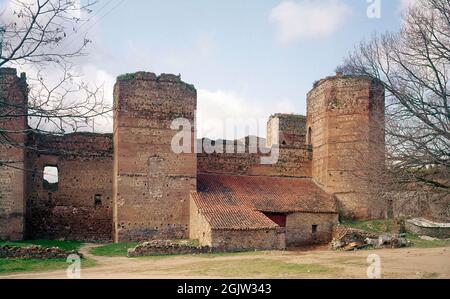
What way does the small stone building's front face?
toward the camera
